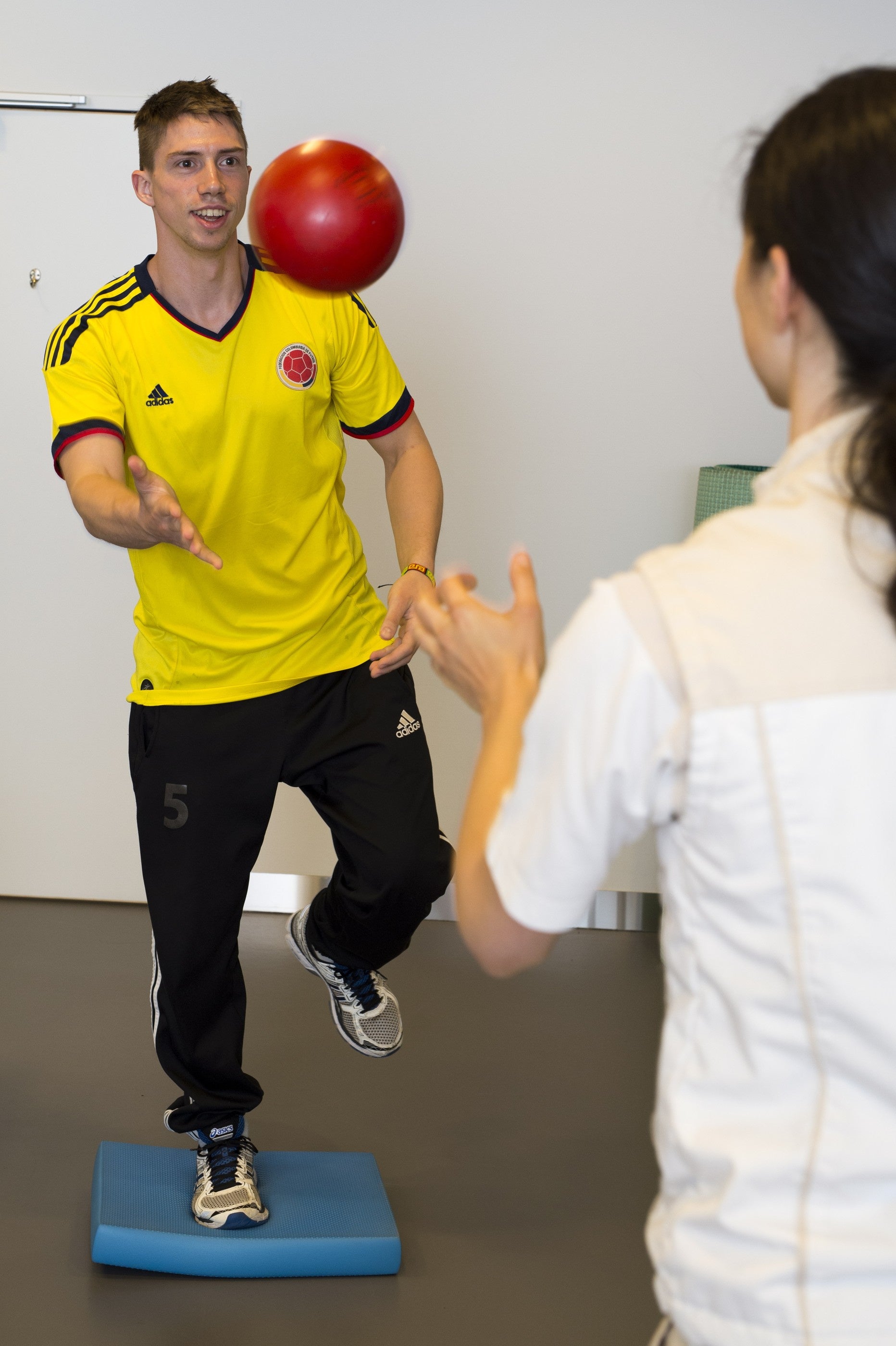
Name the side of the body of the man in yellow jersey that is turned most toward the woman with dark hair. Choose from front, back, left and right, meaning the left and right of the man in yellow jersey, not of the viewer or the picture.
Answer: front

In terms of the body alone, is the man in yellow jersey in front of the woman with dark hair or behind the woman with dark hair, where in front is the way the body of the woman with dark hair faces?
in front

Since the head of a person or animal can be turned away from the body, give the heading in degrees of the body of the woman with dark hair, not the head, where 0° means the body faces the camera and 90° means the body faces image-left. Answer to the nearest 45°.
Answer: approximately 135°

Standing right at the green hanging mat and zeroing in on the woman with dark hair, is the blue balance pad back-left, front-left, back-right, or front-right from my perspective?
front-right

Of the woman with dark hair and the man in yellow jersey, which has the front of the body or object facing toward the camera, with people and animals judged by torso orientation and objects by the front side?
the man in yellow jersey

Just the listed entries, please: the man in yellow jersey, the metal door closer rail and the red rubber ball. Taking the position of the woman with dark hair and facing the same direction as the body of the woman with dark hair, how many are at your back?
0

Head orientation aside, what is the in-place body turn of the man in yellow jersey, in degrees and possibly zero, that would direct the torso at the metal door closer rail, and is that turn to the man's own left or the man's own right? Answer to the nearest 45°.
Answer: approximately 180°

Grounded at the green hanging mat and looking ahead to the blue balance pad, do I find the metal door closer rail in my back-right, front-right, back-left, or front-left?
front-right

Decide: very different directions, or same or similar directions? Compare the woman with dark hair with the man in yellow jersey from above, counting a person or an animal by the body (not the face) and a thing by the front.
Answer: very different directions

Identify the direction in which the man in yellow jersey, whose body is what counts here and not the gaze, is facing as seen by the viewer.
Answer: toward the camera

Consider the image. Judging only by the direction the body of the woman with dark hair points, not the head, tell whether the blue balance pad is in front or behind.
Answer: in front

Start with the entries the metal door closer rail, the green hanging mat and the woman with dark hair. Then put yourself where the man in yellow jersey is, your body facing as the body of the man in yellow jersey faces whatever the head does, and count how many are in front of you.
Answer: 1

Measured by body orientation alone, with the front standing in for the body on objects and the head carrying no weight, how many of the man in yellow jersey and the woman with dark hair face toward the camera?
1
